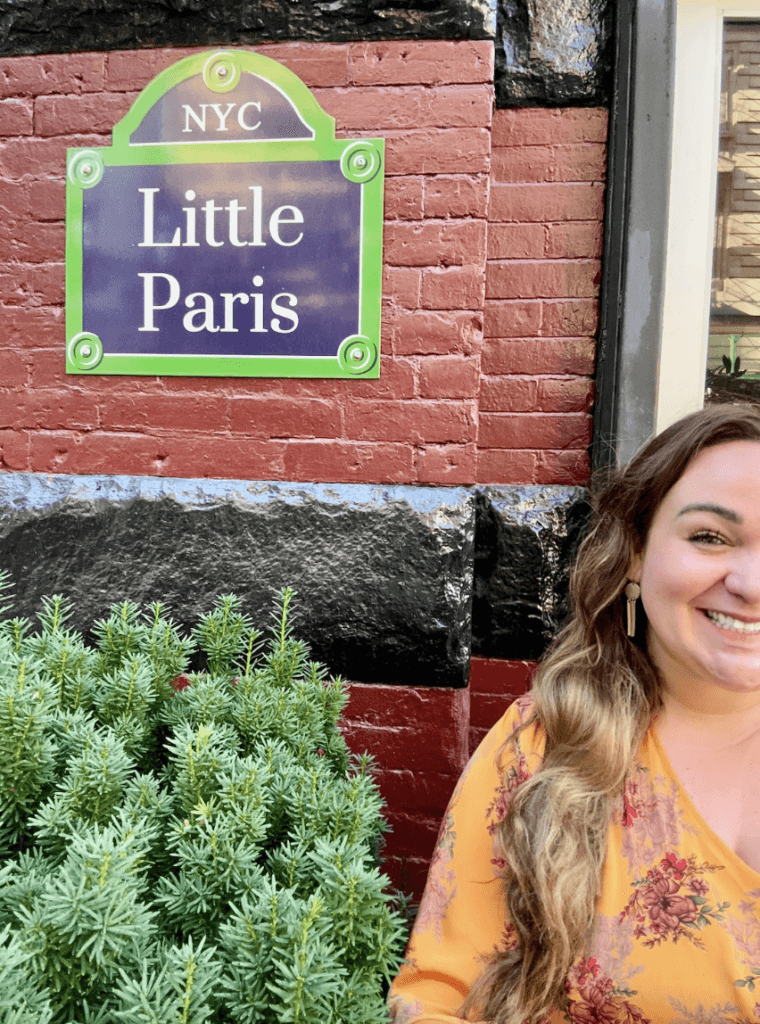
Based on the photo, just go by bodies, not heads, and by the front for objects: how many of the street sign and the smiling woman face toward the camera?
2

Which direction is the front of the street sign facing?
toward the camera

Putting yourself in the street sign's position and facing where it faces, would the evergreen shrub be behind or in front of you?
in front
